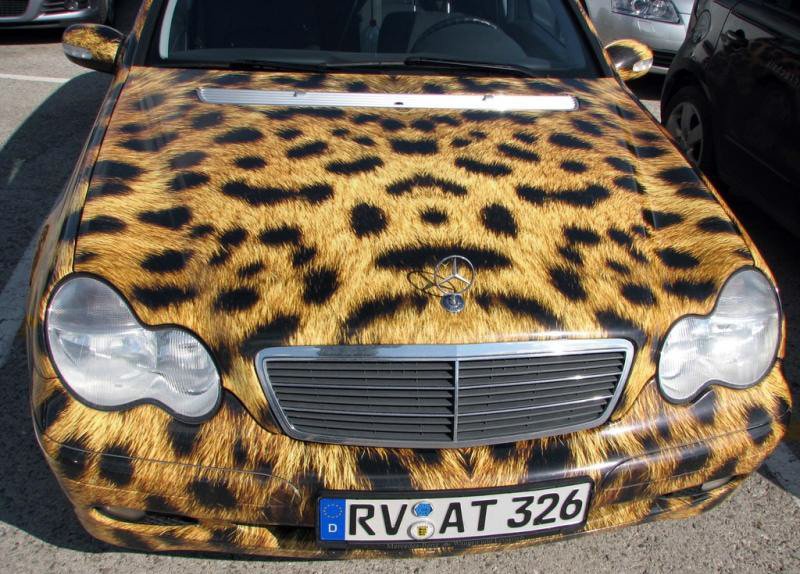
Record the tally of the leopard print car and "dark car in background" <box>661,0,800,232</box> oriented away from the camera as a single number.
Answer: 0

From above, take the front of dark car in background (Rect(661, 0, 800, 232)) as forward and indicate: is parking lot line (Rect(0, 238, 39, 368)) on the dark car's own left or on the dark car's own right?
on the dark car's own right

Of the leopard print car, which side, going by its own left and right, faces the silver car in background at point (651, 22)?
back

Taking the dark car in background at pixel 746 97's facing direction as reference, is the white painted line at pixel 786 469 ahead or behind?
ahead

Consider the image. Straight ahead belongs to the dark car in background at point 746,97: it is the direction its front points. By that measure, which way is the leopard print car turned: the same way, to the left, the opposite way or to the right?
the same way

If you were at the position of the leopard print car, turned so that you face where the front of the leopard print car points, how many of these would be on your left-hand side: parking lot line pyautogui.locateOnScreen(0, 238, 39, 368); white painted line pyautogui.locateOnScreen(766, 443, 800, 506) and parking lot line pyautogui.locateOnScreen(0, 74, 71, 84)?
1

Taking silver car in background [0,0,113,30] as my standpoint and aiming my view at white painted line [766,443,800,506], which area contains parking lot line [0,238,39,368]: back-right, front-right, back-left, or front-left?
front-right

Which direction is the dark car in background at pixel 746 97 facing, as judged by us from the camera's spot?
facing the viewer and to the right of the viewer

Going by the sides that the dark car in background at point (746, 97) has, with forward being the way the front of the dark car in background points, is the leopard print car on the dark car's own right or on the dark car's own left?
on the dark car's own right

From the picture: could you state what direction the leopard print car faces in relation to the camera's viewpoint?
facing the viewer

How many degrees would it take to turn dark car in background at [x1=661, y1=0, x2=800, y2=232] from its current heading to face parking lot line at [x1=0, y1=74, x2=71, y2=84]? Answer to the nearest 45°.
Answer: approximately 135° to its right

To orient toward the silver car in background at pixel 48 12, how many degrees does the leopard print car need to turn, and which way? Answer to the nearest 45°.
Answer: approximately 135° to its right
